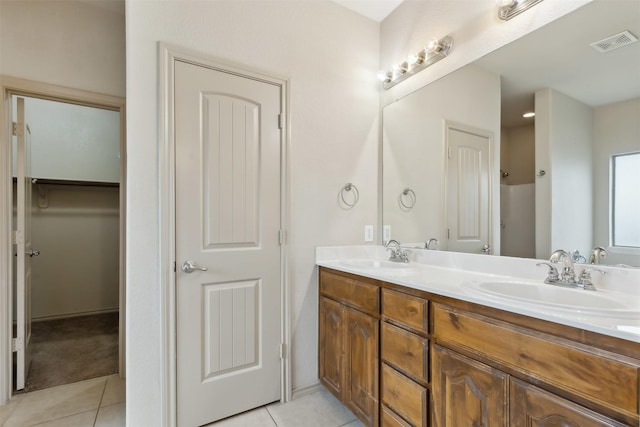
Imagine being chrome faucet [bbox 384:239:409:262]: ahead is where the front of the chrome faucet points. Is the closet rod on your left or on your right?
on your right

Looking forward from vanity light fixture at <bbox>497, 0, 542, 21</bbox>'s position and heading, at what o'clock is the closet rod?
The closet rod is roughly at 1 o'clock from the vanity light fixture.

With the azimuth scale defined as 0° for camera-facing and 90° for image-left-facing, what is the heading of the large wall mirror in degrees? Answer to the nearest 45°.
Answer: approximately 45°

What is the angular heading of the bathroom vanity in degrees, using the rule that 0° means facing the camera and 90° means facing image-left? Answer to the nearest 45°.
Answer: approximately 45°

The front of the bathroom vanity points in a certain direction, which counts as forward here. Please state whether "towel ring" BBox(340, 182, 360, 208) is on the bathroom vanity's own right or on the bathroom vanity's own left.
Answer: on the bathroom vanity's own right

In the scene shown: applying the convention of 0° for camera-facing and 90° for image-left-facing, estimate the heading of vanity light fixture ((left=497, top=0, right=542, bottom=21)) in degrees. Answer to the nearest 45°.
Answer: approximately 45°

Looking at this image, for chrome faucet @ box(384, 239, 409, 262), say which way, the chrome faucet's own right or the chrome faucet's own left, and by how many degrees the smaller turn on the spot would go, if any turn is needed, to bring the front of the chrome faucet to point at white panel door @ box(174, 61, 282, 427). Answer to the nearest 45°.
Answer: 0° — it already faces it
